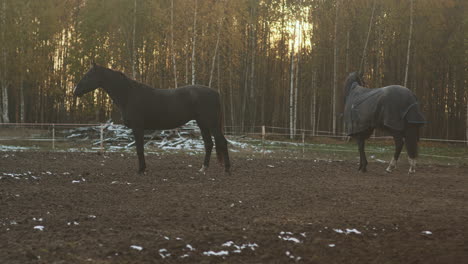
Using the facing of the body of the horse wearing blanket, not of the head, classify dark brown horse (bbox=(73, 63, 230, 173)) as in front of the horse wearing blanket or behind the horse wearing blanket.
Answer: in front

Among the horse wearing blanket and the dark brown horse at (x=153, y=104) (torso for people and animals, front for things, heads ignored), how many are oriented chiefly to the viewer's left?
2

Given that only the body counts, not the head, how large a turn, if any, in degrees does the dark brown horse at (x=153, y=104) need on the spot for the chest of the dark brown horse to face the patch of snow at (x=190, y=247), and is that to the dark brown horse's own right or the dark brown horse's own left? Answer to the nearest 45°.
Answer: approximately 90° to the dark brown horse's own left

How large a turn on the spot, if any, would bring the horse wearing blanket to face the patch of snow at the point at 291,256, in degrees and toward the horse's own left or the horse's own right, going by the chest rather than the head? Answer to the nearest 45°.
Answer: approximately 90° to the horse's own left

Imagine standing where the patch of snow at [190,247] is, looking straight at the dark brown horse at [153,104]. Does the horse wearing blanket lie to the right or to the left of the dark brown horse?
right

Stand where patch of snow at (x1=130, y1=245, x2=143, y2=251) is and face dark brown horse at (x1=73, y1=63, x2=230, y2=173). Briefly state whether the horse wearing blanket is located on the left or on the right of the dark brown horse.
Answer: right

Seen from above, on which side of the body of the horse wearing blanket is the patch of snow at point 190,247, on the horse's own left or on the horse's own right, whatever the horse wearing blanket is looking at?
on the horse's own left

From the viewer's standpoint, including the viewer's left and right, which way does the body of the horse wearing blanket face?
facing to the left of the viewer

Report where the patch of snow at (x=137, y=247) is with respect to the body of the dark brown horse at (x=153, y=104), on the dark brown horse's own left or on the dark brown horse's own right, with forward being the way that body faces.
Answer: on the dark brown horse's own left

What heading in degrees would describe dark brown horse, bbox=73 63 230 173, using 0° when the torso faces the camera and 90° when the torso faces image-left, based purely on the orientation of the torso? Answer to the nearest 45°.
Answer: approximately 90°

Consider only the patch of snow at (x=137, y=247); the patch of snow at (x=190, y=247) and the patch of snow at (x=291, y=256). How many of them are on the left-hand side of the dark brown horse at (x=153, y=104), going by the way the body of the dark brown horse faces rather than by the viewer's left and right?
3
